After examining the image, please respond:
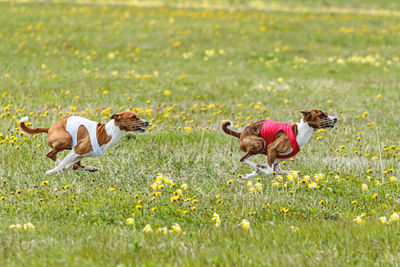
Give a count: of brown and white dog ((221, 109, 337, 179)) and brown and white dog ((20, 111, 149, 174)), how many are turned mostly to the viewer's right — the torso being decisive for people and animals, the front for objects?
2

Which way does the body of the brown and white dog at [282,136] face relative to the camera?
to the viewer's right

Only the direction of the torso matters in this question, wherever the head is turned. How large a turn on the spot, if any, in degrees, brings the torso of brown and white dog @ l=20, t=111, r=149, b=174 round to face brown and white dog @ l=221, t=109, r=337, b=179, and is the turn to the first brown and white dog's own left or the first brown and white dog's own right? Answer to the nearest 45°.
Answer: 0° — it already faces it

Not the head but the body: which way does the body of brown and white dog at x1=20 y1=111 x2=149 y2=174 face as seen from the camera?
to the viewer's right

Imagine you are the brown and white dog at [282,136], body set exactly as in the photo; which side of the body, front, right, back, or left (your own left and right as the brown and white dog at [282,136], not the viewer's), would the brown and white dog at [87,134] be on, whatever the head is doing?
back
